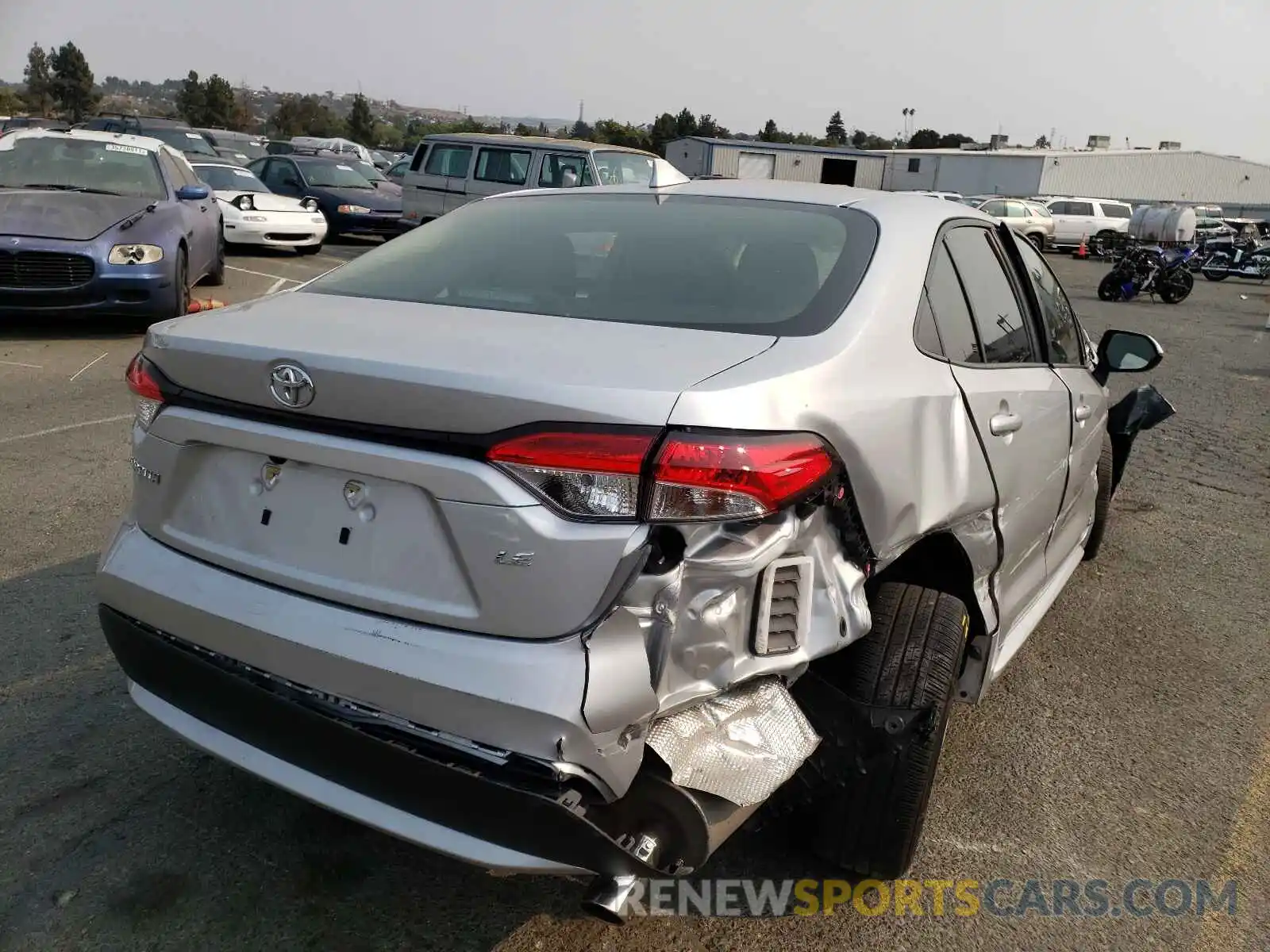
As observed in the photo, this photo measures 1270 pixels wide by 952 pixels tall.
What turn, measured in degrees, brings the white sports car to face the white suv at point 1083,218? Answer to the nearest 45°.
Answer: approximately 90° to its left

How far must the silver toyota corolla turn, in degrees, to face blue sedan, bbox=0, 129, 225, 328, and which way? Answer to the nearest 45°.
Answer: approximately 90° to its left

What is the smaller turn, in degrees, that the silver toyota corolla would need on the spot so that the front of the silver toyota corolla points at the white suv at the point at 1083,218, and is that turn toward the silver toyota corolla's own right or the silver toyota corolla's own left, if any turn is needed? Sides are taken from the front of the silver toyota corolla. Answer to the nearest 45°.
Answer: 0° — it already faces it

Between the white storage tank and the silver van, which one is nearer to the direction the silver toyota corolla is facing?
the white storage tank

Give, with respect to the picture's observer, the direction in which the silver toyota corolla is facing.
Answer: facing away from the viewer and to the right of the viewer
